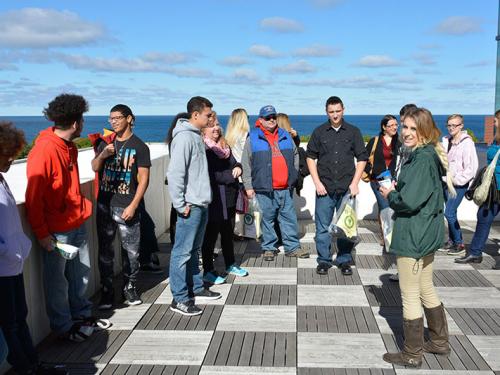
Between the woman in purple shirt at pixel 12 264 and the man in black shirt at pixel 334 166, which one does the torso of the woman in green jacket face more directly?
the woman in purple shirt

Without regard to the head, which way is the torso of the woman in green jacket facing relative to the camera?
to the viewer's left

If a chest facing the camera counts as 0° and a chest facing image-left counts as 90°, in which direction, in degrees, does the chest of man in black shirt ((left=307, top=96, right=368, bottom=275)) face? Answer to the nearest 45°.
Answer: approximately 0°

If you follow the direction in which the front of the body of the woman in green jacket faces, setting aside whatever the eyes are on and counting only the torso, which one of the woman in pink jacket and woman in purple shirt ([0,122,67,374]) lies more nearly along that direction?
the woman in purple shirt

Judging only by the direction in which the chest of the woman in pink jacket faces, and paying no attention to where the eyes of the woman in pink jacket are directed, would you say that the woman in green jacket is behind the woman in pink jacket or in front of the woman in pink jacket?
in front

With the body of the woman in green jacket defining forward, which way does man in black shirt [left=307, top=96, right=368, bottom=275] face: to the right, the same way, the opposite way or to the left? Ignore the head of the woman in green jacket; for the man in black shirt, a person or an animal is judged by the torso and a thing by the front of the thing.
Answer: to the left

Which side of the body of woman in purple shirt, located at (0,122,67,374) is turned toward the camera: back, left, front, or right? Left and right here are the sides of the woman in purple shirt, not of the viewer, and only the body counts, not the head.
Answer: right

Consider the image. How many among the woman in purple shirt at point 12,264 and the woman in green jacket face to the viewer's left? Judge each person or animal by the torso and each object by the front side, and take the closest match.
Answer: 1

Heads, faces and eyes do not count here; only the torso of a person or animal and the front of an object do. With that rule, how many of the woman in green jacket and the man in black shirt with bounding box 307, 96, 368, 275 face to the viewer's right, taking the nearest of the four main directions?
0

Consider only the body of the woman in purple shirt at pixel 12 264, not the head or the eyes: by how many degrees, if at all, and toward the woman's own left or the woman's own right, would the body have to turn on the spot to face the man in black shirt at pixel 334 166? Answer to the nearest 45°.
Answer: approximately 45° to the woman's own left

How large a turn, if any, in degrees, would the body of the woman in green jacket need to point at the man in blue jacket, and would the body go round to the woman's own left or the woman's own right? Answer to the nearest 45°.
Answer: approximately 45° to the woman's own right

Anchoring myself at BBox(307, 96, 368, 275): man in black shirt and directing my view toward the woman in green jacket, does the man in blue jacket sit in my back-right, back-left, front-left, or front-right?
back-right

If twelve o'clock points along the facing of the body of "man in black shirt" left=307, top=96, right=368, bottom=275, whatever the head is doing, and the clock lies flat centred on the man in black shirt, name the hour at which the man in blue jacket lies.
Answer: The man in blue jacket is roughly at 4 o'clock from the man in black shirt.
